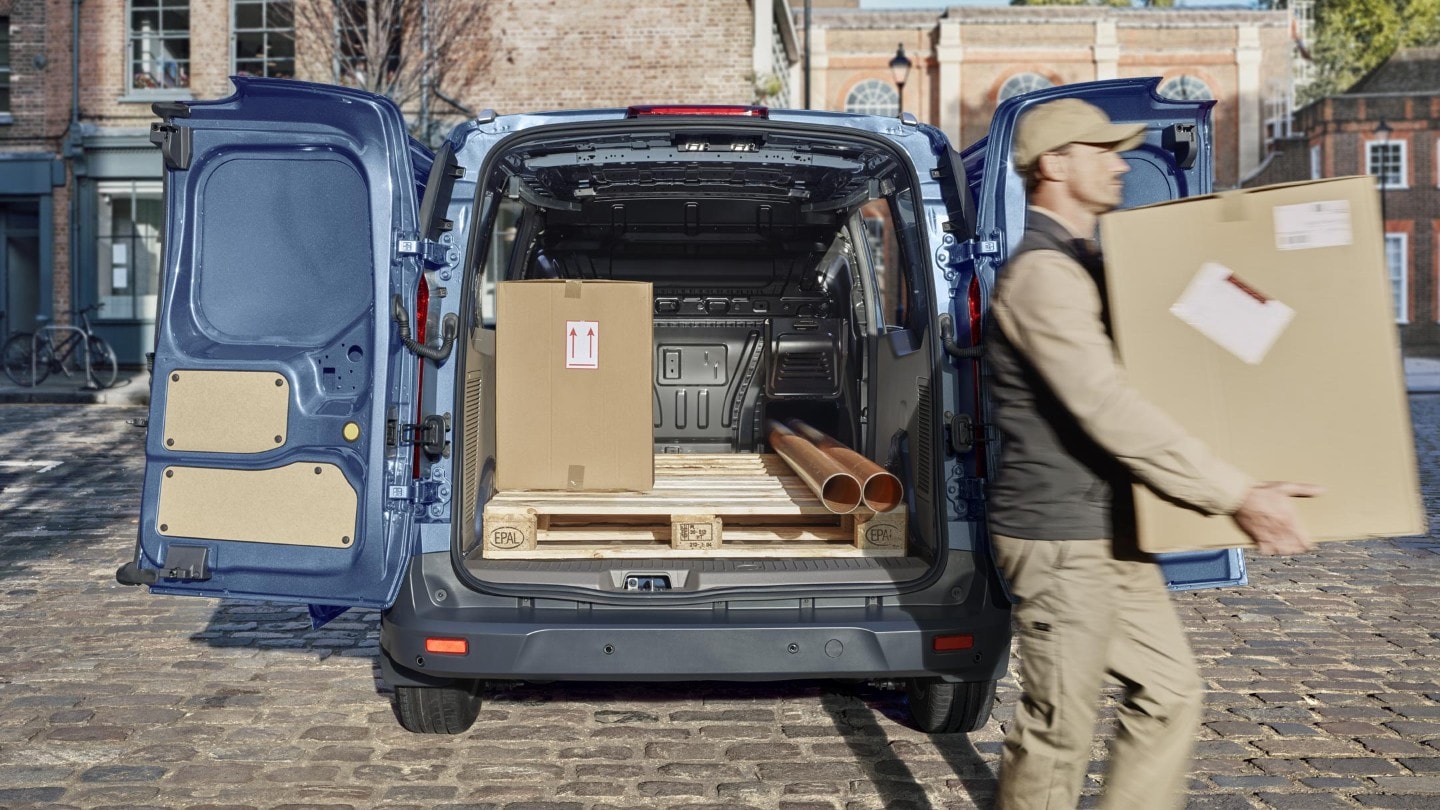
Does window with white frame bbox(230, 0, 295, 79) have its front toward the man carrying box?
yes

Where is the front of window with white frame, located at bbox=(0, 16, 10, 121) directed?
toward the camera

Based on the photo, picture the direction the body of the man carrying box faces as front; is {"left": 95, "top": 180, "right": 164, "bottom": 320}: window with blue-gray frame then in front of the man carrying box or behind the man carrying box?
behind

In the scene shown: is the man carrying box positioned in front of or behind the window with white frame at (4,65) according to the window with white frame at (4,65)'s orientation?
in front

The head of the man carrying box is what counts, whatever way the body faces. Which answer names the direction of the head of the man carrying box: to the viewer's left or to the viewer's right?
to the viewer's right

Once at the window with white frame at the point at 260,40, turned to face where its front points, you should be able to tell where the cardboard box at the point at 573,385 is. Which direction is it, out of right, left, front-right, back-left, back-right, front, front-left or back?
front

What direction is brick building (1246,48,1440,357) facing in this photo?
toward the camera

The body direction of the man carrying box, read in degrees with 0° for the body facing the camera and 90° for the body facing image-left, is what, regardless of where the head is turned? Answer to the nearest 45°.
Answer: approximately 270°

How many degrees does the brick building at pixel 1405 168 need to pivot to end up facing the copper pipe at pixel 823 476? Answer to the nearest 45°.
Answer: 0° — it already faces it

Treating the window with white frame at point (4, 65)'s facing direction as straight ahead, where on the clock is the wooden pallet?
The wooden pallet is roughly at 12 o'clock from the window with white frame.

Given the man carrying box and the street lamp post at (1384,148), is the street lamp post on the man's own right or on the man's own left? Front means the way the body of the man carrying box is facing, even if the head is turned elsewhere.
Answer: on the man's own left

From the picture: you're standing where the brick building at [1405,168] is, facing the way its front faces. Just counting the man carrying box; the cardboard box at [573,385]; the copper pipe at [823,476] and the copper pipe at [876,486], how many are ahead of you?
4
